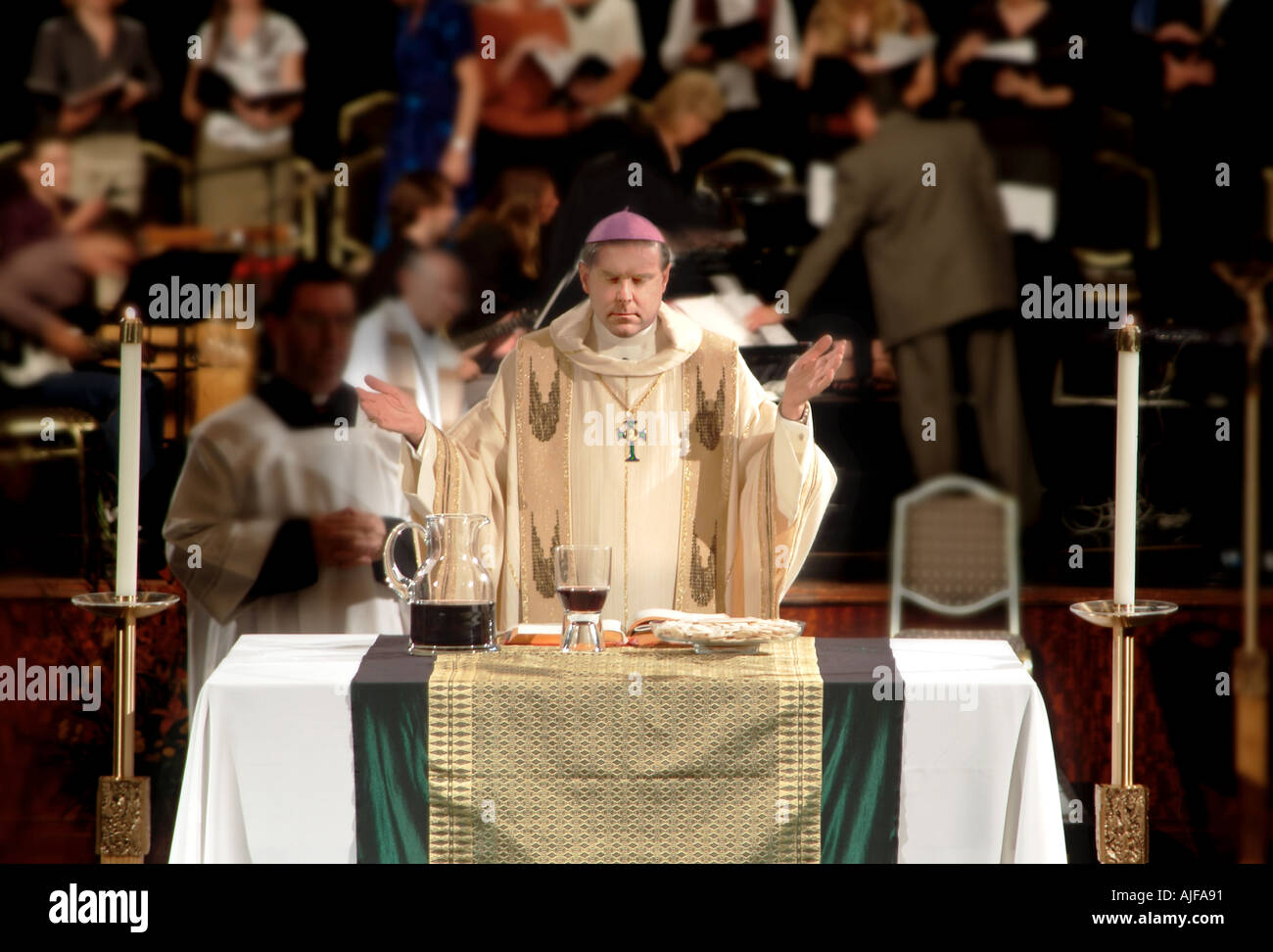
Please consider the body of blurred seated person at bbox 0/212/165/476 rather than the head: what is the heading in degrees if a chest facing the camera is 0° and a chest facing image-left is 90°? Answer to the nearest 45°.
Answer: approximately 270°

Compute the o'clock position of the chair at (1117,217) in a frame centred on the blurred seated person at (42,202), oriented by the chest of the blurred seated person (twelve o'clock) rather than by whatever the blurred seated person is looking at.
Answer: The chair is roughly at 11 o'clock from the blurred seated person.

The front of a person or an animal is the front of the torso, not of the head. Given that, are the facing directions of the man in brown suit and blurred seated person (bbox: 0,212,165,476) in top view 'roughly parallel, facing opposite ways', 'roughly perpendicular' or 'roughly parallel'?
roughly perpendicular

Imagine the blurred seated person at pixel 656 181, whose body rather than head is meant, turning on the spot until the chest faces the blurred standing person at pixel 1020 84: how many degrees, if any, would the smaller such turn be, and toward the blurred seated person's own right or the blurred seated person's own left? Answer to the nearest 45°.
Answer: approximately 45° to the blurred seated person's own left

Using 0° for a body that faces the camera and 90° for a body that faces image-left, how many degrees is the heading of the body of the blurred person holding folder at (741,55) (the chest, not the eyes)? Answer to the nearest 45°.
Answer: approximately 0°

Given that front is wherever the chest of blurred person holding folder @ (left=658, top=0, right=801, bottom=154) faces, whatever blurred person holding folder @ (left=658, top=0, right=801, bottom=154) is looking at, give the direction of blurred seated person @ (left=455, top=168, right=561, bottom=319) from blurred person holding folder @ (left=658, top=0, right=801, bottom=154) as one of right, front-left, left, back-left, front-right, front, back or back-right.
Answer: right

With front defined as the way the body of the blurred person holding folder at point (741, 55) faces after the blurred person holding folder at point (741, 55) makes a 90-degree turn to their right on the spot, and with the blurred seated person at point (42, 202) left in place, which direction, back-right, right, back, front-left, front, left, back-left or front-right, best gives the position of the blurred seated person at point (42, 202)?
front

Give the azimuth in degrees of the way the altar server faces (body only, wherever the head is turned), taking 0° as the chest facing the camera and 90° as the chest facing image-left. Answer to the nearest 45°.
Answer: approximately 315°
